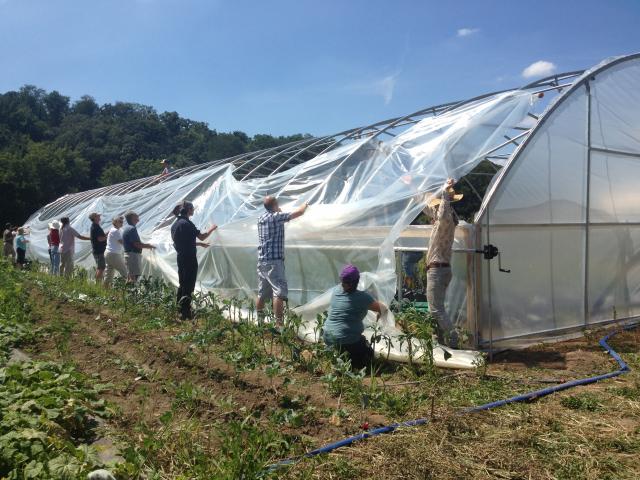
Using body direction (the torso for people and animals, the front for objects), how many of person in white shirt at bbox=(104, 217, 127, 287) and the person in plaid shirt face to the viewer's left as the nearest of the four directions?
0

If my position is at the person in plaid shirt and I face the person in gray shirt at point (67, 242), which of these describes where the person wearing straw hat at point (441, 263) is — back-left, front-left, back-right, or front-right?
back-right

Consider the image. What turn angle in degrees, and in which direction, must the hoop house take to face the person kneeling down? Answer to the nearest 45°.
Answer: approximately 90° to its right

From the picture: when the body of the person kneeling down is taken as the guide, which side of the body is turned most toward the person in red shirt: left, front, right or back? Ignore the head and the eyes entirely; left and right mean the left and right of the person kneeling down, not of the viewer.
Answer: left

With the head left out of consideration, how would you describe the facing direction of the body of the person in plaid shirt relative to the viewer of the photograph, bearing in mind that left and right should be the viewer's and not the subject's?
facing away from the viewer and to the right of the viewer

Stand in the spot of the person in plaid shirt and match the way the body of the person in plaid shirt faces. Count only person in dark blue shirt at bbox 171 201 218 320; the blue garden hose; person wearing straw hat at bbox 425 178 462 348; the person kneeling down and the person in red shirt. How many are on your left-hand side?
2

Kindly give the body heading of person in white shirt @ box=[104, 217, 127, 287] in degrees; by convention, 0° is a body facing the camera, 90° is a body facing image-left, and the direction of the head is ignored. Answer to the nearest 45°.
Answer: approximately 225°

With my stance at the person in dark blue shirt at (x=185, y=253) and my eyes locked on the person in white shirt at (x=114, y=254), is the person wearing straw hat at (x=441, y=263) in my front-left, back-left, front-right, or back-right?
back-right

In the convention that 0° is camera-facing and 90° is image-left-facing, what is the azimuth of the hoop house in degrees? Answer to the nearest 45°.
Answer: approximately 315°

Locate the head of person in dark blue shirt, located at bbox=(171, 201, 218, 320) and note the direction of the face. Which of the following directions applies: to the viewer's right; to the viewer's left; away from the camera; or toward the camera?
to the viewer's right

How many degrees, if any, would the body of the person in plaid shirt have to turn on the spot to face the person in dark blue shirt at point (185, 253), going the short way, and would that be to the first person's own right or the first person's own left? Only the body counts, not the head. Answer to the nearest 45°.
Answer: approximately 90° to the first person's own left

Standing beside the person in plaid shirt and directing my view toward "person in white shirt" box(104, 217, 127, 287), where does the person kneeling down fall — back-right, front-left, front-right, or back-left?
back-left

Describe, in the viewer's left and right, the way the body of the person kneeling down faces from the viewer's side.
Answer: facing away from the viewer and to the right of the viewer

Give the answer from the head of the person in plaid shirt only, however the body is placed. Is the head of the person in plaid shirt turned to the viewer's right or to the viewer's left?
to the viewer's right
